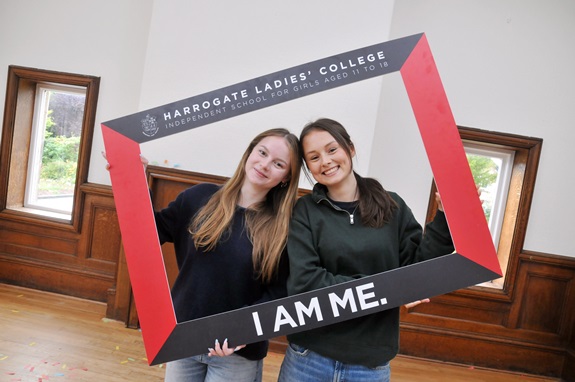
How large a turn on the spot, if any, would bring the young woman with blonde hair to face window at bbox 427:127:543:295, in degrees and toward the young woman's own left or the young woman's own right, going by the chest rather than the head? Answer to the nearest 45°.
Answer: approximately 135° to the young woman's own left

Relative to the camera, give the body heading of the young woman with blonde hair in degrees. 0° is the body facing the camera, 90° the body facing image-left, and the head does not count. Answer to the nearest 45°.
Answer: approximately 0°

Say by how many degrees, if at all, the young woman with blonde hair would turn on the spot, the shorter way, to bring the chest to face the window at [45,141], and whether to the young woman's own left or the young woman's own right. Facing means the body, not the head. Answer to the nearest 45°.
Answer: approximately 135° to the young woman's own right

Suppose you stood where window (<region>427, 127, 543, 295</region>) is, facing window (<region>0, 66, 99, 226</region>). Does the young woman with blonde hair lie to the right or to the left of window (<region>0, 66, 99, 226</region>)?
left

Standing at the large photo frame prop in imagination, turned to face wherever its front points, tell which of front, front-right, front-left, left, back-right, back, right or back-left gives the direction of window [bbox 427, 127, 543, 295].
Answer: back-left

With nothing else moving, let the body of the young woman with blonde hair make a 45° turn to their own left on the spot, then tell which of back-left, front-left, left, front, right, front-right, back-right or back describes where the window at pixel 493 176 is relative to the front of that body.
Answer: left

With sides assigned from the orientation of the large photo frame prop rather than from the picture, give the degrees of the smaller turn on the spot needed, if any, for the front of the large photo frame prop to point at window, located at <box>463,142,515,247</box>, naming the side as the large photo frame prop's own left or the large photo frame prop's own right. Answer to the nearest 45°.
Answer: approximately 135° to the large photo frame prop's own left
